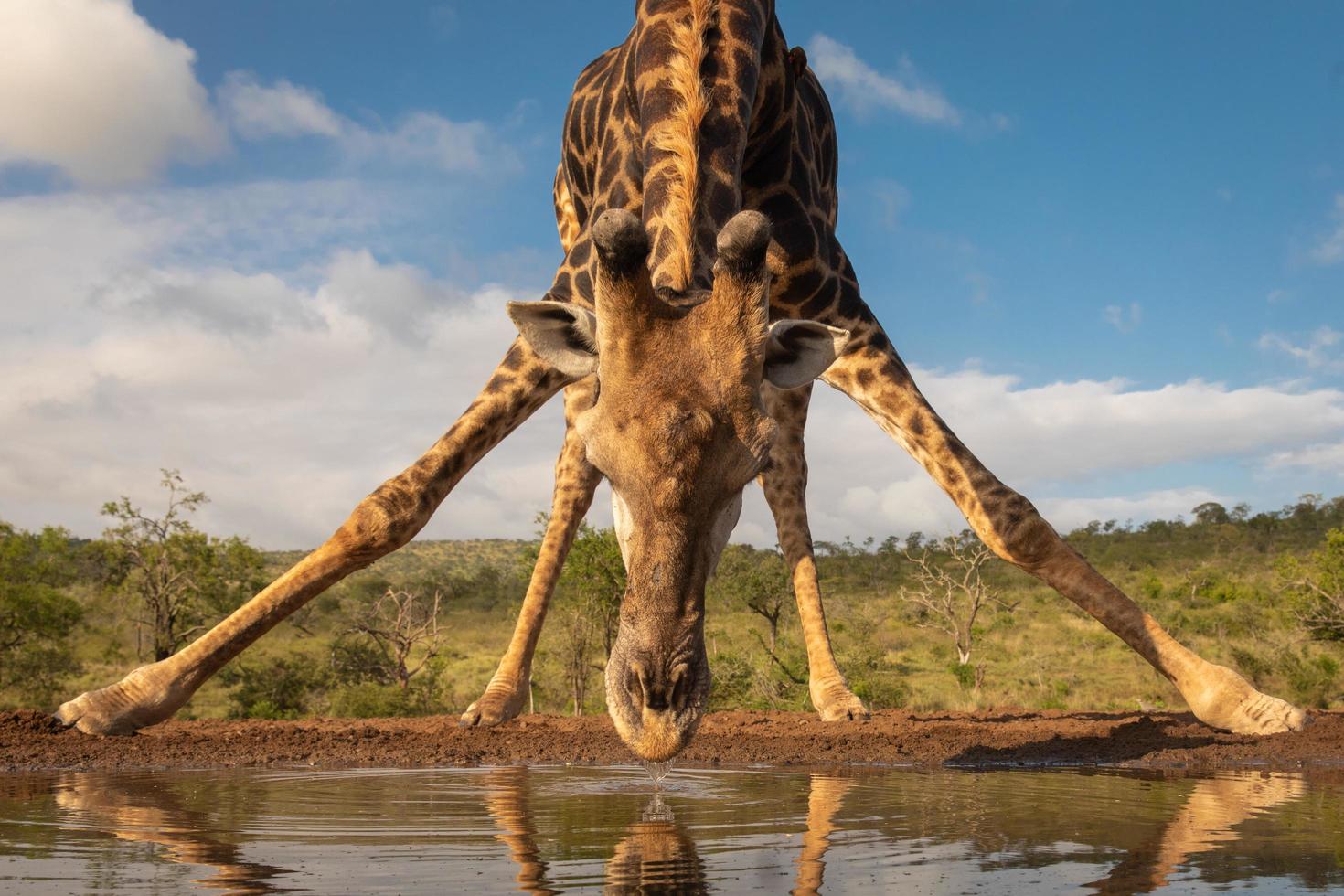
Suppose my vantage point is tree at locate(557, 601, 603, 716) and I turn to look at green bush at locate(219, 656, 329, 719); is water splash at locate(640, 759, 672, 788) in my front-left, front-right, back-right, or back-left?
back-left

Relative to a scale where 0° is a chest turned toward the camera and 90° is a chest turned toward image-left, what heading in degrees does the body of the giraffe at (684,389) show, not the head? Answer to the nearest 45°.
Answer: approximately 0°

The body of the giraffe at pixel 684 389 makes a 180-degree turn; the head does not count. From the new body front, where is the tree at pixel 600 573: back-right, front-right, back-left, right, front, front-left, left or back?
front

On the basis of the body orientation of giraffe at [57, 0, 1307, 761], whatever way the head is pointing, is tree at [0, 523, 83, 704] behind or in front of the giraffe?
behind

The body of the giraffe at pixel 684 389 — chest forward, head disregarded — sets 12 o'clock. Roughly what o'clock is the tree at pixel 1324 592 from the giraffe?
The tree is roughly at 7 o'clock from the giraffe.

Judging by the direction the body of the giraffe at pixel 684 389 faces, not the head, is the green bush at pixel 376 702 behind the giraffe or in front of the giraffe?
behind

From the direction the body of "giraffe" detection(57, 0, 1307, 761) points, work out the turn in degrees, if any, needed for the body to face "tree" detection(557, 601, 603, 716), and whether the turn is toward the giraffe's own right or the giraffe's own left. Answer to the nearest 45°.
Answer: approximately 180°

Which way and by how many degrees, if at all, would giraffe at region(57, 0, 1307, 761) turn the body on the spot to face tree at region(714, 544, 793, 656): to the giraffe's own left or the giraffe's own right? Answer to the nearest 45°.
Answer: approximately 180°
